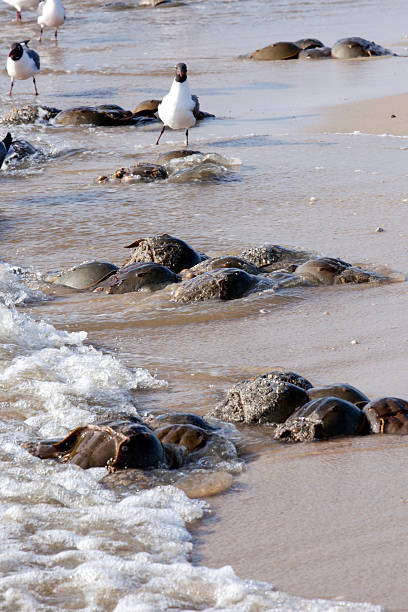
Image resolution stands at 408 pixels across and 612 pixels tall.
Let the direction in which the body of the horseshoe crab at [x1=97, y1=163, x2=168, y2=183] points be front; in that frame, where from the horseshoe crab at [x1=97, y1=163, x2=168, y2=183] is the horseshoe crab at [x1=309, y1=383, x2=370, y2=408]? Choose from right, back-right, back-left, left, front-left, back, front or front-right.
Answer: right

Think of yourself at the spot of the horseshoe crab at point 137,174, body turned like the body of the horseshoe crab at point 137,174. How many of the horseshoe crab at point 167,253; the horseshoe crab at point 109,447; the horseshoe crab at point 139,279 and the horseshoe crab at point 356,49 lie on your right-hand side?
3

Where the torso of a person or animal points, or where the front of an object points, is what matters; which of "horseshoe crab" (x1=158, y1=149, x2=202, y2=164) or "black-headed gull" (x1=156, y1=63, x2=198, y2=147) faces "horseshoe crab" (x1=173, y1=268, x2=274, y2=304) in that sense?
the black-headed gull

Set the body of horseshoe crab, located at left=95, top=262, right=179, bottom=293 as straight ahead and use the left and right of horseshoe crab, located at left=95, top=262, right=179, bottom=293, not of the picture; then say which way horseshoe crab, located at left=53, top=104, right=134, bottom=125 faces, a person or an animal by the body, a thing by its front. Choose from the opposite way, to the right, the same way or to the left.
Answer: the same way

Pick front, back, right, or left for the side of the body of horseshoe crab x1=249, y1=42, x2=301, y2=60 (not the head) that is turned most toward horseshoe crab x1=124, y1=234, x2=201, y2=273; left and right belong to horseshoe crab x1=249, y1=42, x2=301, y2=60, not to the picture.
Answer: right

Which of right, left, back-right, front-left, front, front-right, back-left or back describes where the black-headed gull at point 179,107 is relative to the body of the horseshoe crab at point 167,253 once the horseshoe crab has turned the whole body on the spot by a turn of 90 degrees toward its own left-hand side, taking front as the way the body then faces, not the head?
front
